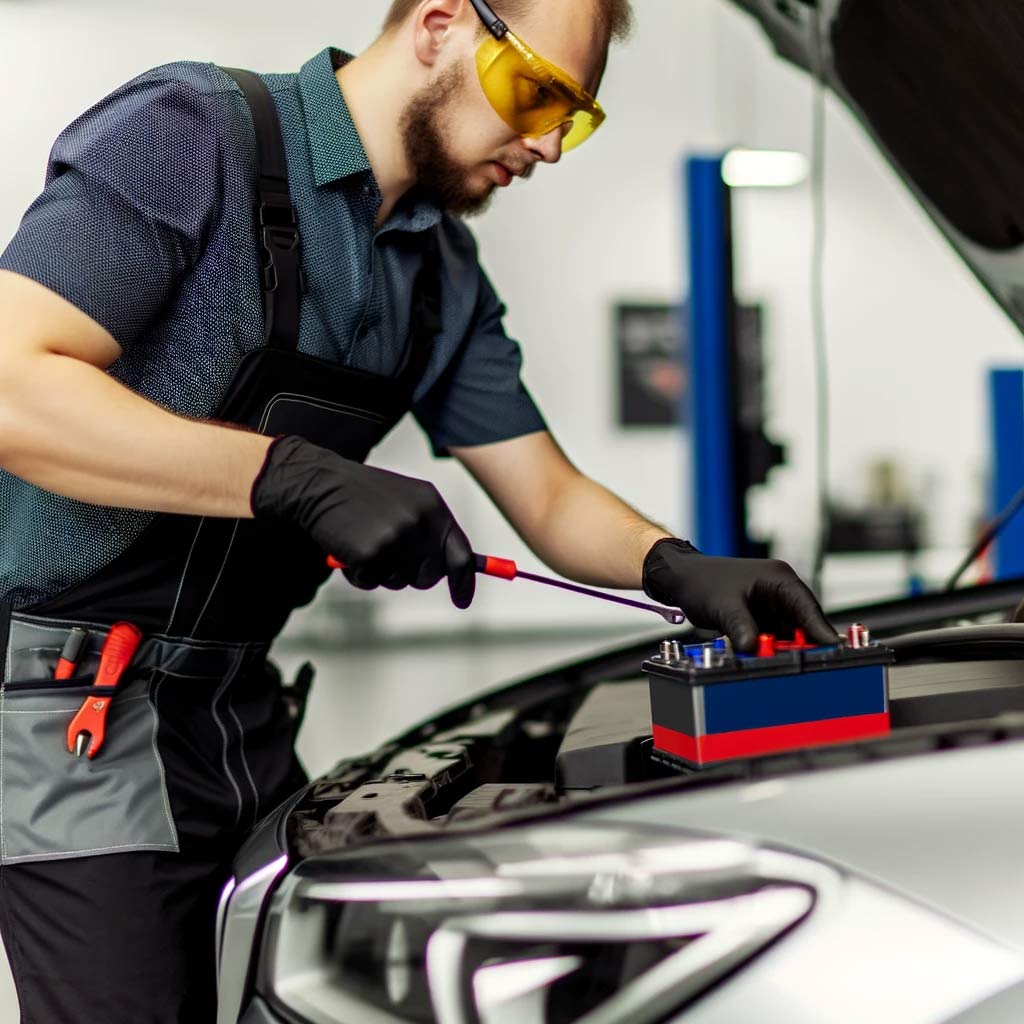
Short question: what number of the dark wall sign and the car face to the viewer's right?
0

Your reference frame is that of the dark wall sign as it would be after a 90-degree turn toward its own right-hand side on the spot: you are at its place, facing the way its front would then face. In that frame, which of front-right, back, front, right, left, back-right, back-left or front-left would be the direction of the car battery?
left

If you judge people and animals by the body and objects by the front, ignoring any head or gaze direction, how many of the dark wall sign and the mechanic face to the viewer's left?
0

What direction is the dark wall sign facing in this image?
toward the camera

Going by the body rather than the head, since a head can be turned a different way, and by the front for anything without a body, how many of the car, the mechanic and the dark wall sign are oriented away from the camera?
0

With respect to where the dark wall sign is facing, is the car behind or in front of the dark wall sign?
in front

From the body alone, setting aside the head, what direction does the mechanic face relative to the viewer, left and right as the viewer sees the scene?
facing the viewer and to the right of the viewer

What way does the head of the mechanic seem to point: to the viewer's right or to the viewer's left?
to the viewer's right

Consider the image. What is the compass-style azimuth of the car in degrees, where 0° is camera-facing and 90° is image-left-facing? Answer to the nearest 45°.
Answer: approximately 45°

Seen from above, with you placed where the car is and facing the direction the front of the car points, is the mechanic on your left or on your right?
on your right
